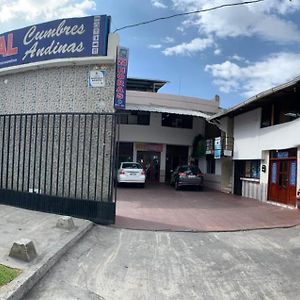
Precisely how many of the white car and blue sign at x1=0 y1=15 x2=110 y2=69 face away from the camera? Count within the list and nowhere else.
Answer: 1

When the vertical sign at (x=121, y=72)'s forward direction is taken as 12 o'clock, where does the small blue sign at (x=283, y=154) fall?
The small blue sign is roughly at 8 o'clock from the vertical sign.

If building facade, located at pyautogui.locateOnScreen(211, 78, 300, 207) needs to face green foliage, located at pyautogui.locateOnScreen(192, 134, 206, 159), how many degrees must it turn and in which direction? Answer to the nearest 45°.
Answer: approximately 90° to its right

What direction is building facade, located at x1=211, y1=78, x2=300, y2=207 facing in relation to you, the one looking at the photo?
facing the viewer and to the left of the viewer

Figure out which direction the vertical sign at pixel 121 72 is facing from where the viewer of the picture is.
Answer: facing the viewer

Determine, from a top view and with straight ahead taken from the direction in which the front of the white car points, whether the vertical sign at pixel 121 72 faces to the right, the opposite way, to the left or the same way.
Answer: the opposite way

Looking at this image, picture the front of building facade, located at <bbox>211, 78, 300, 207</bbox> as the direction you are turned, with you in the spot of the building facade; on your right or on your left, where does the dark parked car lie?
on your right

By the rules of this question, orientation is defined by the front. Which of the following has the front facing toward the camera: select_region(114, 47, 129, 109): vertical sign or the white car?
the vertical sign

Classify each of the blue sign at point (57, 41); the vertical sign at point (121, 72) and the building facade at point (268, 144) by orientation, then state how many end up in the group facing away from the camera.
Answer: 0

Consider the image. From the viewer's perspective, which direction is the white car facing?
away from the camera
